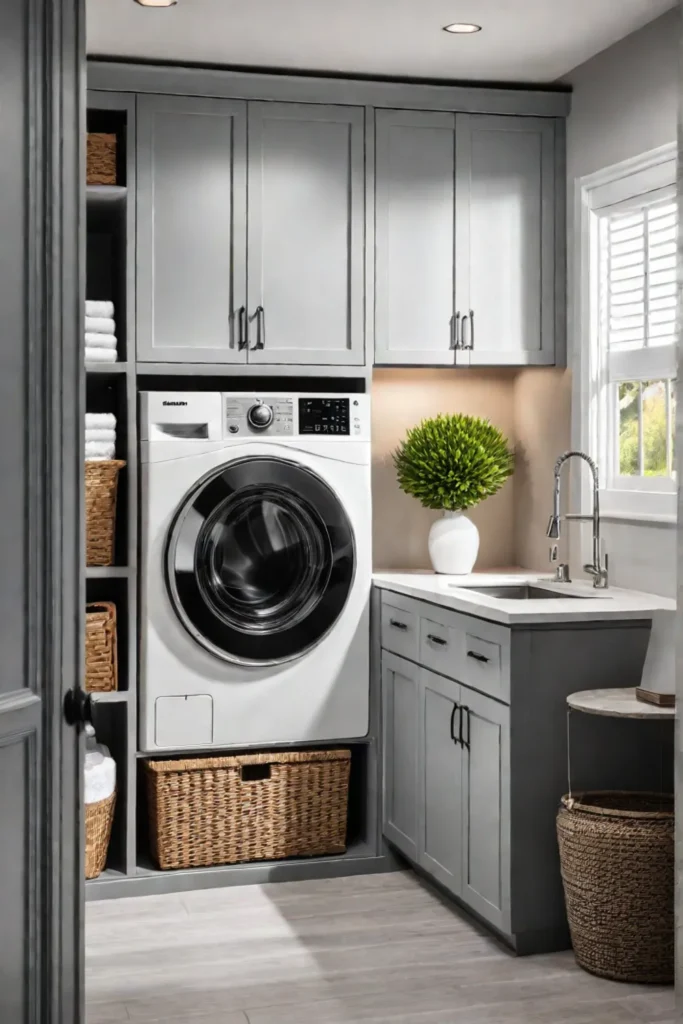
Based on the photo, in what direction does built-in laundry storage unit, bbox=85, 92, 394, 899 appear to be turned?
toward the camera

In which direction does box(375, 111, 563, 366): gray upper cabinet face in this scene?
toward the camera

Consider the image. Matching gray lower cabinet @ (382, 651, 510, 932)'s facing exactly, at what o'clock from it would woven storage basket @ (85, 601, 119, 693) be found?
The woven storage basket is roughly at 2 o'clock from the gray lower cabinet.

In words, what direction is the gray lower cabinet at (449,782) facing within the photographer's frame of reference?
facing the viewer and to the left of the viewer

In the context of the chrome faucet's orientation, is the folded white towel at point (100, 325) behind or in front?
in front

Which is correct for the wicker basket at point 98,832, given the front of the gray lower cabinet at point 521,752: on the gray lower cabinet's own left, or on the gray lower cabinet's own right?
on the gray lower cabinet's own right

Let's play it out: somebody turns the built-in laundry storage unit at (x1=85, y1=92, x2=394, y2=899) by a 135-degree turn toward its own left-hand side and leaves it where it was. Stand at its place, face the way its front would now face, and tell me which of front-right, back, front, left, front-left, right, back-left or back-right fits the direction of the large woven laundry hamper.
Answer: right
